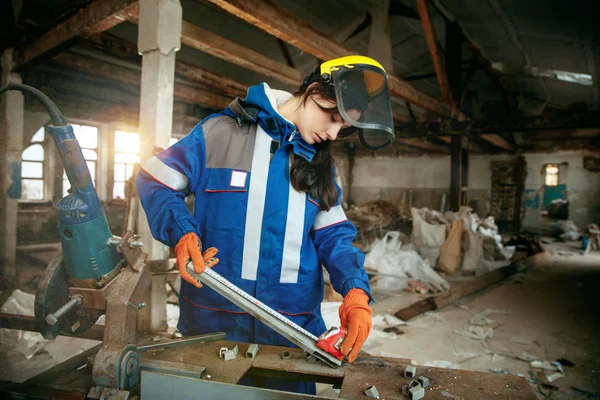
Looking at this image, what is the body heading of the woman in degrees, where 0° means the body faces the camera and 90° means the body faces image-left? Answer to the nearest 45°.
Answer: approximately 315°

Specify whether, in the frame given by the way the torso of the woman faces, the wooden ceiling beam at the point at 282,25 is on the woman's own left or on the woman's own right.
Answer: on the woman's own left

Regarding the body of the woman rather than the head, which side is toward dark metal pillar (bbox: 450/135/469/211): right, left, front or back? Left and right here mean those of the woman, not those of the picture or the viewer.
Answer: left

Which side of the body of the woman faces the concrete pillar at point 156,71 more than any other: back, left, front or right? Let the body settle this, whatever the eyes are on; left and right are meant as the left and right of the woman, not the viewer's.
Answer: back

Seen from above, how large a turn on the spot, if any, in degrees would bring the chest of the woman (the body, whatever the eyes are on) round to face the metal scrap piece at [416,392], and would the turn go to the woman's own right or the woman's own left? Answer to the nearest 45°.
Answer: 0° — they already face it

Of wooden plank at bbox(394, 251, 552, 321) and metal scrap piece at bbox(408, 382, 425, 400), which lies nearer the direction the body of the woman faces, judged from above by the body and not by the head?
the metal scrap piece

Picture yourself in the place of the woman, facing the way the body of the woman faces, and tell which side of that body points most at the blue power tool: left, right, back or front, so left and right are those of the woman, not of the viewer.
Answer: right

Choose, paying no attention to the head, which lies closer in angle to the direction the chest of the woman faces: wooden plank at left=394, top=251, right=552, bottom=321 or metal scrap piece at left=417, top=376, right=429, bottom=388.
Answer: the metal scrap piece

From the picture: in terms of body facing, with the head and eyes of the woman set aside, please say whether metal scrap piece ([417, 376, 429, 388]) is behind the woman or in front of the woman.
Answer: in front

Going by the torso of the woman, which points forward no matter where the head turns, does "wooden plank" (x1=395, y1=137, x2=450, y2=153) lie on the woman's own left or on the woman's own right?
on the woman's own left
